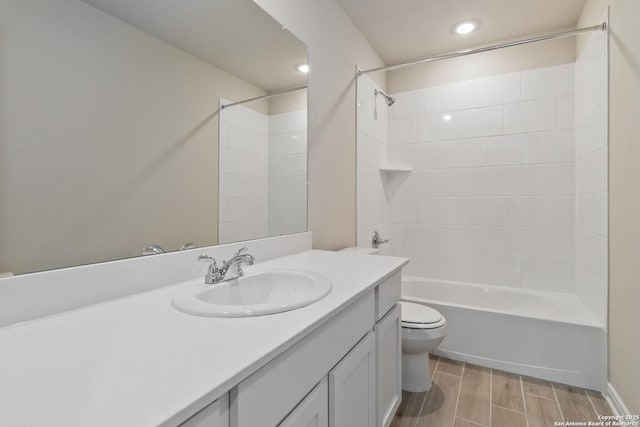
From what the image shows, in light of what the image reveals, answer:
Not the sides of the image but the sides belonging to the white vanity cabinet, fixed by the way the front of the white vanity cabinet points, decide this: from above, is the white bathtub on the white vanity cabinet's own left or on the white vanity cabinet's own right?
on the white vanity cabinet's own left

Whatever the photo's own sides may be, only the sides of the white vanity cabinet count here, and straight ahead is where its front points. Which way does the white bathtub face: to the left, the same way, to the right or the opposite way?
to the right

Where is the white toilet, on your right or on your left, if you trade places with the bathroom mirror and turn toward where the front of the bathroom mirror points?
on your left

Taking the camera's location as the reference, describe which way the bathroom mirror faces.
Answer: facing the viewer and to the right of the viewer

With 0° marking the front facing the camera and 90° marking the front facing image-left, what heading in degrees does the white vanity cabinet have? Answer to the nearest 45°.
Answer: approximately 315°

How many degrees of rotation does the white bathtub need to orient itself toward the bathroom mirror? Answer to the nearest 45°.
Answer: approximately 45° to its right

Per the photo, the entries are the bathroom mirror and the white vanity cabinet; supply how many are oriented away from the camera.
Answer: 0

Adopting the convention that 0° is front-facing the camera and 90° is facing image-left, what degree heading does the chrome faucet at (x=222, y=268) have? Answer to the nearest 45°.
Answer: approximately 315°

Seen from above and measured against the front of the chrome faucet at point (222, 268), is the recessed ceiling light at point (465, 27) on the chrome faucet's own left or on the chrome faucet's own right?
on the chrome faucet's own left

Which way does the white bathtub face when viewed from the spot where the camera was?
facing the viewer

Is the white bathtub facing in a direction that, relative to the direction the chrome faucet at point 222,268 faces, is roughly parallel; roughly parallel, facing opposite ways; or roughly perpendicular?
roughly perpendicular

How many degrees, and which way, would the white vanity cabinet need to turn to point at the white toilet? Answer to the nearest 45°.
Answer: approximately 90° to its left

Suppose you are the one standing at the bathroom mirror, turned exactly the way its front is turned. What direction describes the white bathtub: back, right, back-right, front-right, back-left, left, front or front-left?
front-left
